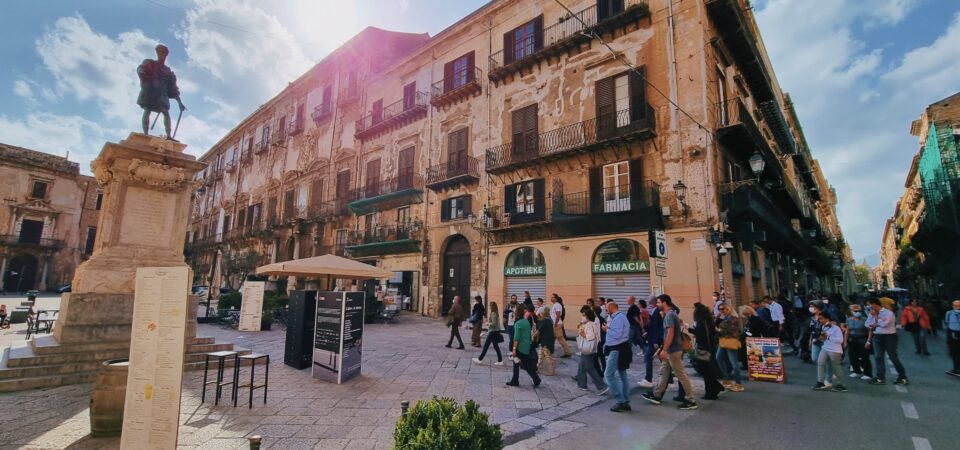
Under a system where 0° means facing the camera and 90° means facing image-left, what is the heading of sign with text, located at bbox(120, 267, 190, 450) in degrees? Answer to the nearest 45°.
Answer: approximately 0°

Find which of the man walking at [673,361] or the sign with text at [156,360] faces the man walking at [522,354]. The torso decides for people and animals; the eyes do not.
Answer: the man walking at [673,361]

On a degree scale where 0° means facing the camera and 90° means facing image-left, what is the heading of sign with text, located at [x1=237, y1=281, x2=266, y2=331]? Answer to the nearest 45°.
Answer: approximately 0°

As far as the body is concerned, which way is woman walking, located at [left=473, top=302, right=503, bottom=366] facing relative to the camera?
to the viewer's left

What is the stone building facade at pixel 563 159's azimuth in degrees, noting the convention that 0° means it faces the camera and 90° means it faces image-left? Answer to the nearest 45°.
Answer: approximately 45°
